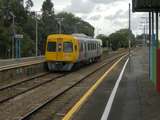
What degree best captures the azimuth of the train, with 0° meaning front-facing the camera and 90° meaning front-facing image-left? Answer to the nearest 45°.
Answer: approximately 45°

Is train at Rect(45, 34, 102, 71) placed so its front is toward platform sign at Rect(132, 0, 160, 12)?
no
